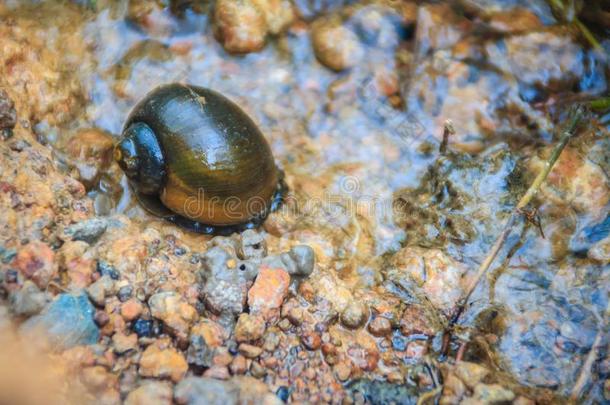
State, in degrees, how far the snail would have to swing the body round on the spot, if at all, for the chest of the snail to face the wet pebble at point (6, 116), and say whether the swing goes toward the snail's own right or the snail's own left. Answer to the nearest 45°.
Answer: approximately 180°

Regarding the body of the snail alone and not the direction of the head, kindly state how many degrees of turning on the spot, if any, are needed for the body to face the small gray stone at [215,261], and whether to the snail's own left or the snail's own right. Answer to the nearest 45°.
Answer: approximately 90° to the snail's own right

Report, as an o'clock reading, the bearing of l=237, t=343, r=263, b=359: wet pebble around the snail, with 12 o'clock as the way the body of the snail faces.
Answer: The wet pebble is roughly at 3 o'clock from the snail.

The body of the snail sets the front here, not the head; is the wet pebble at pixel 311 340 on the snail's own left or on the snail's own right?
on the snail's own right

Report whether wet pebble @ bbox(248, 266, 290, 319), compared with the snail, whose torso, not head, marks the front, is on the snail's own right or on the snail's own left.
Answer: on the snail's own right

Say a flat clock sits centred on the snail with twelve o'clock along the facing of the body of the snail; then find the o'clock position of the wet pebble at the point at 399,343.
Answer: The wet pebble is roughly at 2 o'clock from the snail.

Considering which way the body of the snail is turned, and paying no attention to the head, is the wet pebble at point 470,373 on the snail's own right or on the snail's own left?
on the snail's own right

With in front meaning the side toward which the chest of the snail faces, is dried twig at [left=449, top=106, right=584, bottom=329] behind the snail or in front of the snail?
in front

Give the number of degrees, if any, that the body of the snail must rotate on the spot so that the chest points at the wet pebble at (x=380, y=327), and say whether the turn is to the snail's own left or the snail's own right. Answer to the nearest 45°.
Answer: approximately 45° to the snail's own right

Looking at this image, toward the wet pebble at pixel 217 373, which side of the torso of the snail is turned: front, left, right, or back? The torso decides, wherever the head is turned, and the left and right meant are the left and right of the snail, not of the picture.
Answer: right

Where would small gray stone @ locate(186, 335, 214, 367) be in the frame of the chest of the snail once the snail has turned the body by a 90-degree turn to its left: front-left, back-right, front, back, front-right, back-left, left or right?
back

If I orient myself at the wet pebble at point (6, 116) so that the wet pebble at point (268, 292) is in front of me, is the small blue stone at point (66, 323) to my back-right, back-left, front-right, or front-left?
front-right

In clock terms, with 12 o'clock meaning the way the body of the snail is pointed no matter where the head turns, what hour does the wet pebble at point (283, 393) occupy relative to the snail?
The wet pebble is roughly at 3 o'clock from the snail.

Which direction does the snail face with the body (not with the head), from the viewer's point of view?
to the viewer's right

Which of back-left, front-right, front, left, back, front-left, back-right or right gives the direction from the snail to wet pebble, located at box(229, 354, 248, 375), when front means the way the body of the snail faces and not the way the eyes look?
right
